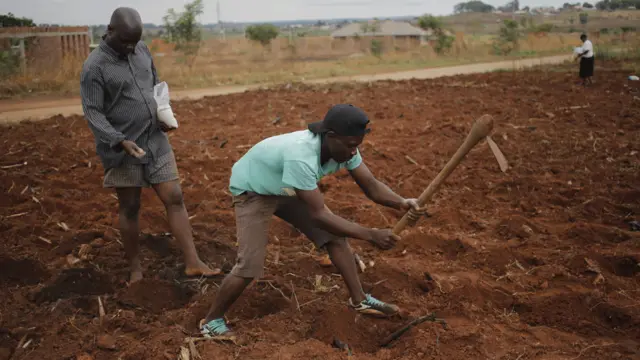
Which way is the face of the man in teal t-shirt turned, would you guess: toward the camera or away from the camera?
toward the camera

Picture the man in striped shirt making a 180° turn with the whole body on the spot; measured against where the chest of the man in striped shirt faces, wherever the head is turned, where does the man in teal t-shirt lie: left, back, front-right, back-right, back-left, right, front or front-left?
back

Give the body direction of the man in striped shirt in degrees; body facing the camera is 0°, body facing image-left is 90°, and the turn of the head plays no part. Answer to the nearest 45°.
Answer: approximately 315°

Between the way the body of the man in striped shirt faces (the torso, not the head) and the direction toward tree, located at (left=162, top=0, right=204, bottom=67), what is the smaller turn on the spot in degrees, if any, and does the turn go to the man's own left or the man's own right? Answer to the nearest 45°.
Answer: approximately 135° to the man's own left

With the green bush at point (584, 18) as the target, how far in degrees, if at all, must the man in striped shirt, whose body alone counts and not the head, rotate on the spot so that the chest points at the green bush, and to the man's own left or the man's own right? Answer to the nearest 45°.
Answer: approximately 90° to the man's own left

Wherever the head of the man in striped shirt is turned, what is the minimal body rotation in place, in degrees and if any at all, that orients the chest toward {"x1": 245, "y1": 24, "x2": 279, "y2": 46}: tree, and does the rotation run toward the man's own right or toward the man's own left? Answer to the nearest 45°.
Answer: approximately 135° to the man's own left

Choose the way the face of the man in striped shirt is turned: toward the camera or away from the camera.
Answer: toward the camera

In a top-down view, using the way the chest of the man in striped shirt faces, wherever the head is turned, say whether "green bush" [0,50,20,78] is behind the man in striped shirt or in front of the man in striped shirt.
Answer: behind

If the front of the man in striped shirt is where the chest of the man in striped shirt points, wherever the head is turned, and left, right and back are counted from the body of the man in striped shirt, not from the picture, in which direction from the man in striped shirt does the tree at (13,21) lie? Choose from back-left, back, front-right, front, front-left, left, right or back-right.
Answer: back-left

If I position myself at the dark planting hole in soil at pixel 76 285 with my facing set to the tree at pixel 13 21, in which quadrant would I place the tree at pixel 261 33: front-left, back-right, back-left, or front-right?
front-right

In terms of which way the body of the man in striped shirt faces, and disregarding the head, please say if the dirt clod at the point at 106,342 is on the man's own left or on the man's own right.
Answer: on the man's own right

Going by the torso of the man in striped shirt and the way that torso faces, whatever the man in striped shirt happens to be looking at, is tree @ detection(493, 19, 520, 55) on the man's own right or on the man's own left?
on the man's own left
